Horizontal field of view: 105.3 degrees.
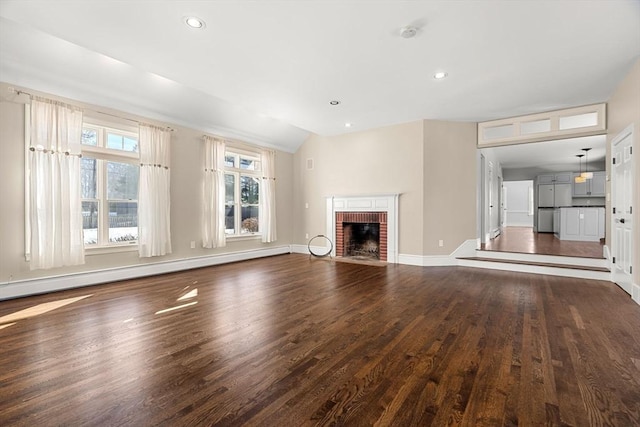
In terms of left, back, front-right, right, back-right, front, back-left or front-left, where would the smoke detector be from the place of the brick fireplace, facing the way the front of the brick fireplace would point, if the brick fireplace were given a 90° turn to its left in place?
front-right

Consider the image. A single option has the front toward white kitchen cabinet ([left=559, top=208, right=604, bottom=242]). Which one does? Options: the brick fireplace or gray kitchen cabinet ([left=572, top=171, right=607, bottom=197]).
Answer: gray kitchen cabinet ([left=572, top=171, right=607, bottom=197])

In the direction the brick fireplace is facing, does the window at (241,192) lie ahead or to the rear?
ahead

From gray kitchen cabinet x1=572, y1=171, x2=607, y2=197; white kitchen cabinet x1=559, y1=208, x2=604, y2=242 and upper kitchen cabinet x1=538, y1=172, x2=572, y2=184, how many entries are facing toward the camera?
3

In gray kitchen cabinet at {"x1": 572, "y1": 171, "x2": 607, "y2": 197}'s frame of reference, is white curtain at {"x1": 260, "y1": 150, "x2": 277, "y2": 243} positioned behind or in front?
in front

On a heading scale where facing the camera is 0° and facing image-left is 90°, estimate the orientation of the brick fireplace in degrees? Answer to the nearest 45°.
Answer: approximately 45°

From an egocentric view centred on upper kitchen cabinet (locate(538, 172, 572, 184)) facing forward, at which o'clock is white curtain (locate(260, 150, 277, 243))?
The white curtain is roughly at 1 o'clock from the upper kitchen cabinet.

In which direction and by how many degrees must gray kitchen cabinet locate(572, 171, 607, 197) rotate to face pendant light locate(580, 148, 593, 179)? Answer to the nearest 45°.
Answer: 0° — it already faces it

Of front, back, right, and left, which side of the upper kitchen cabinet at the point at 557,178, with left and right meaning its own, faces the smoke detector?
front

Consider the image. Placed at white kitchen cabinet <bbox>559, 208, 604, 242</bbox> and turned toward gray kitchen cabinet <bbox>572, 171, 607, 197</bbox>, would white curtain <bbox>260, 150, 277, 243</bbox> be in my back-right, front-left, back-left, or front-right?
back-left
